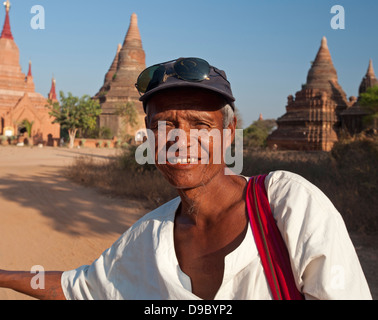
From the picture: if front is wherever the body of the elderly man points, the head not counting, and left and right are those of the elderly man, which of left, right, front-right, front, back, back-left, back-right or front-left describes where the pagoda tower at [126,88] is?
back

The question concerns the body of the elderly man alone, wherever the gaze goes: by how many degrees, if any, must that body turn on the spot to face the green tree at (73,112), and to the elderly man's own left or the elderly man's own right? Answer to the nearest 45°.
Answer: approximately 180°

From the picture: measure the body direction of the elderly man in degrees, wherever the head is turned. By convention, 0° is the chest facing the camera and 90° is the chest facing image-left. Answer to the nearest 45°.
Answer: approximately 0°

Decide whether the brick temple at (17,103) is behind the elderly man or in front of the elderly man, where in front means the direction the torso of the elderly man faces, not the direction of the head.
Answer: behind
